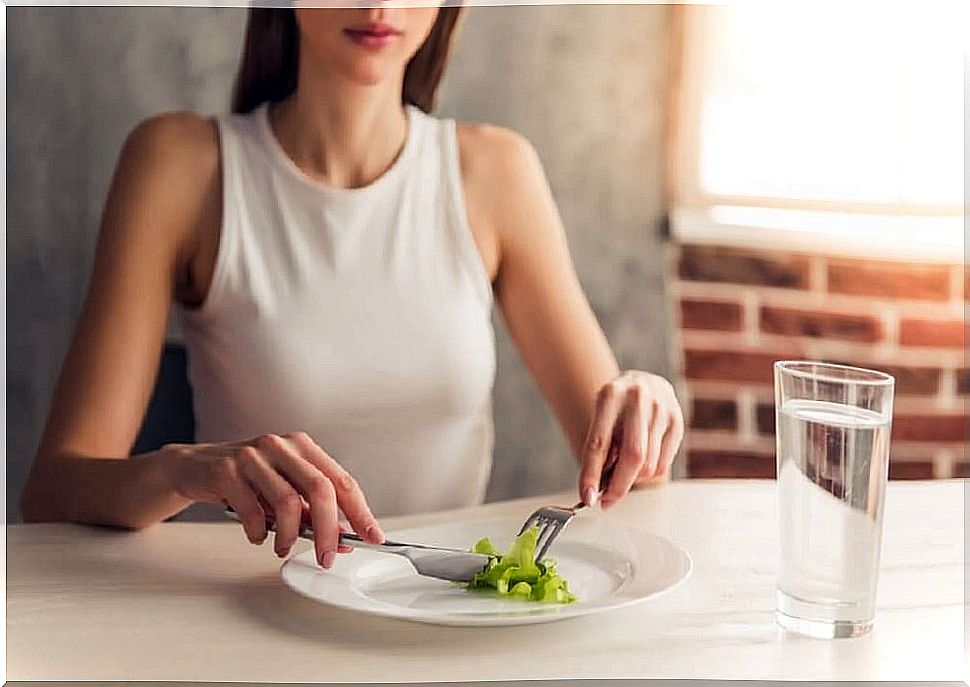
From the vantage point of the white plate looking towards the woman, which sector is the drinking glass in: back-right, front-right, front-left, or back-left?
back-right

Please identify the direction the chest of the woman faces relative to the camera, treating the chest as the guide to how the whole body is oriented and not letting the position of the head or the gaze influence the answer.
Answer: toward the camera

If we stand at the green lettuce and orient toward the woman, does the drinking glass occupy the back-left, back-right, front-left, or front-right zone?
back-right

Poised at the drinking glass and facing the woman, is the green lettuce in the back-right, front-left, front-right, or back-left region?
front-left

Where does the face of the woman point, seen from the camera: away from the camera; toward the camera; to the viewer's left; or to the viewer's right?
toward the camera
